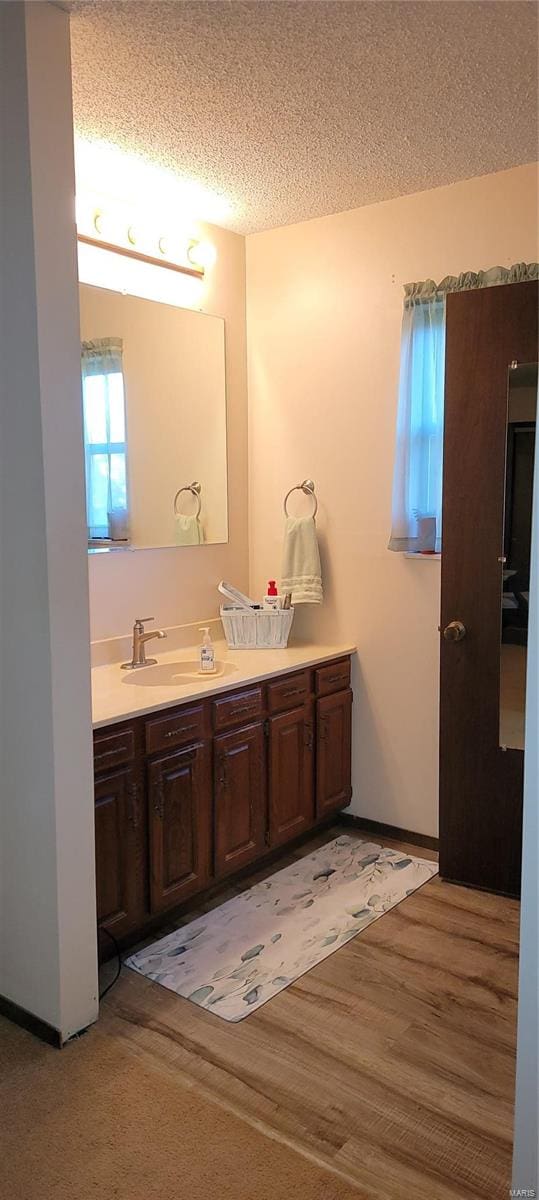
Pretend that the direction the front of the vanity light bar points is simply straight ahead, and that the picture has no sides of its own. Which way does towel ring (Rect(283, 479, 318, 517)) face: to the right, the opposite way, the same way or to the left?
to the right

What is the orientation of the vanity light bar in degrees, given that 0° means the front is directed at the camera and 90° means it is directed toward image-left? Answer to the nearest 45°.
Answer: approximately 315°

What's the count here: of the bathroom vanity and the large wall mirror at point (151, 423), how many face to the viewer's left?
0

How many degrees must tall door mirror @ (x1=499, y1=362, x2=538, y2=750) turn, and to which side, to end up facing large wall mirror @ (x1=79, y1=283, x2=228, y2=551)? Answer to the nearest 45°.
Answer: approximately 45° to its right

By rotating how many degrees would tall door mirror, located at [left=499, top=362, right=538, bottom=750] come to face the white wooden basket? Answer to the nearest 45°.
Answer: approximately 45° to its right

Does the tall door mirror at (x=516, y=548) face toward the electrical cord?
yes

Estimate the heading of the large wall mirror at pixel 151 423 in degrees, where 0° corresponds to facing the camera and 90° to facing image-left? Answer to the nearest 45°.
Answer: approximately 315°

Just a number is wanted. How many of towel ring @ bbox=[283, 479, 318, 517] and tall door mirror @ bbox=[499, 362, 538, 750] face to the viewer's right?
0
